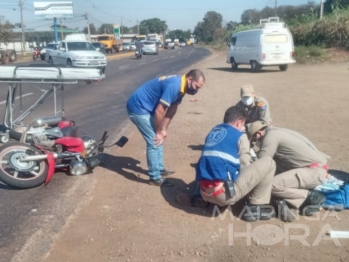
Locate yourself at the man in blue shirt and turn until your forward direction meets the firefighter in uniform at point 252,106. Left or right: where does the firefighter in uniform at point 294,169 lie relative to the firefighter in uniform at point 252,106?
right

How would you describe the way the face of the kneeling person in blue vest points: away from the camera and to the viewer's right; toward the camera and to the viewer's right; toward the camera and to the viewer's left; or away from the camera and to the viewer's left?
away from the camera and to the viewer's right

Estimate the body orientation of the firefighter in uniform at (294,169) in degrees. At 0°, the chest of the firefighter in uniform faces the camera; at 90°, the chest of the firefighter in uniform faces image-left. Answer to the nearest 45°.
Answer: approximately 90°

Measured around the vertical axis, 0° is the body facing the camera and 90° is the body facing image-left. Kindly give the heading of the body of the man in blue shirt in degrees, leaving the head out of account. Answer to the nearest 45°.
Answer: approximately 270°

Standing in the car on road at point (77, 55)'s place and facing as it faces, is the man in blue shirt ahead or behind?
ahead

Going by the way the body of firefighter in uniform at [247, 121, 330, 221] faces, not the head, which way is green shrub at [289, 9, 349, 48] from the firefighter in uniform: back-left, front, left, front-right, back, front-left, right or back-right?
right
